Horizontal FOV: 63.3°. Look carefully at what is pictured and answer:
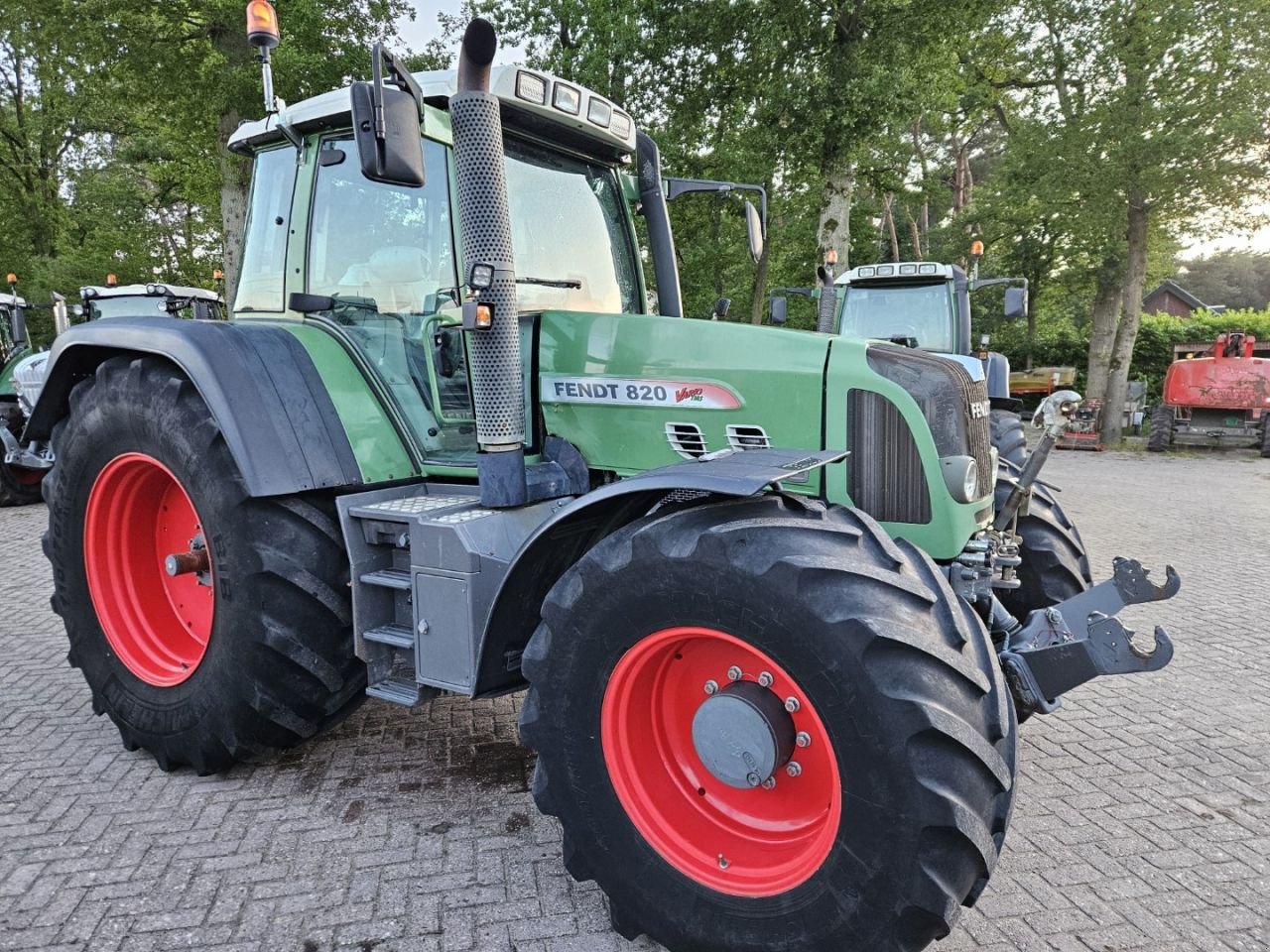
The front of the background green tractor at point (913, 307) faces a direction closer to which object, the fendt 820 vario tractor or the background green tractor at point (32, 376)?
the fendt 820 vario tractor

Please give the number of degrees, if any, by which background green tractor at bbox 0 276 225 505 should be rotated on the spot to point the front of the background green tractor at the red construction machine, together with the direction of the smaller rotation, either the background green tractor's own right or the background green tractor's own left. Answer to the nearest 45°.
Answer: approximately 135° to the background green tractor's own left

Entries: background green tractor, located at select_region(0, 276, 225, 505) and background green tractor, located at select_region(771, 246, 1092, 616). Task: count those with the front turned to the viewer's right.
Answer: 0

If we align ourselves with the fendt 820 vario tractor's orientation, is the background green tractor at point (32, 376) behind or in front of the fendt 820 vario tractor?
behind

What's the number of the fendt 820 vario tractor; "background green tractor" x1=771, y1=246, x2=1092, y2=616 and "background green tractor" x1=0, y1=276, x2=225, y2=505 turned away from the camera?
0

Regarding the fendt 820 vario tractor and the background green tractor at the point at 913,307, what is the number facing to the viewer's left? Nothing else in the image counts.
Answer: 0

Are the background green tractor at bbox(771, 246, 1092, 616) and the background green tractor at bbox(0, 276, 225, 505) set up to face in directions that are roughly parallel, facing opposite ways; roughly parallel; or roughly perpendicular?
roughly parallel

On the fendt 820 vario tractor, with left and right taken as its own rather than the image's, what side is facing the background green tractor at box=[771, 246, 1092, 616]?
left

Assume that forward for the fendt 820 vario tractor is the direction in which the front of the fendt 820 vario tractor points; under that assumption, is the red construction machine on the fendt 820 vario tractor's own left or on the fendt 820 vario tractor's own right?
on the fendt 820 vario tractor's own left

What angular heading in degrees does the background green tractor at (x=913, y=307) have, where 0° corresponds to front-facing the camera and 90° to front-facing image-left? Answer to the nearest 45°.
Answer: approximately 0°

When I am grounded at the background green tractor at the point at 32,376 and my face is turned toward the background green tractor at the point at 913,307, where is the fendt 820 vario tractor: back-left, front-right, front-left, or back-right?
front-right

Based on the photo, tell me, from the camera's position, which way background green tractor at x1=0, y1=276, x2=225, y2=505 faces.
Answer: facing the viewer and to the left of the viewer

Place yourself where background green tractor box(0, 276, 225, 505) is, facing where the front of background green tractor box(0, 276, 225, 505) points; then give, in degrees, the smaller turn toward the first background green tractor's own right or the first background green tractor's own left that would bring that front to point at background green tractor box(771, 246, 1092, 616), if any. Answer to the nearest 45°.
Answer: approximately 90° to the first background green tractor's own left

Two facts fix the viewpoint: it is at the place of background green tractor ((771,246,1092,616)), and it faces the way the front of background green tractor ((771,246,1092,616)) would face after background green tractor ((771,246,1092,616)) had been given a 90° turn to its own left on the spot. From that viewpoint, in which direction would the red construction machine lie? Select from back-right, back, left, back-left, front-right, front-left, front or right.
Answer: front-left
